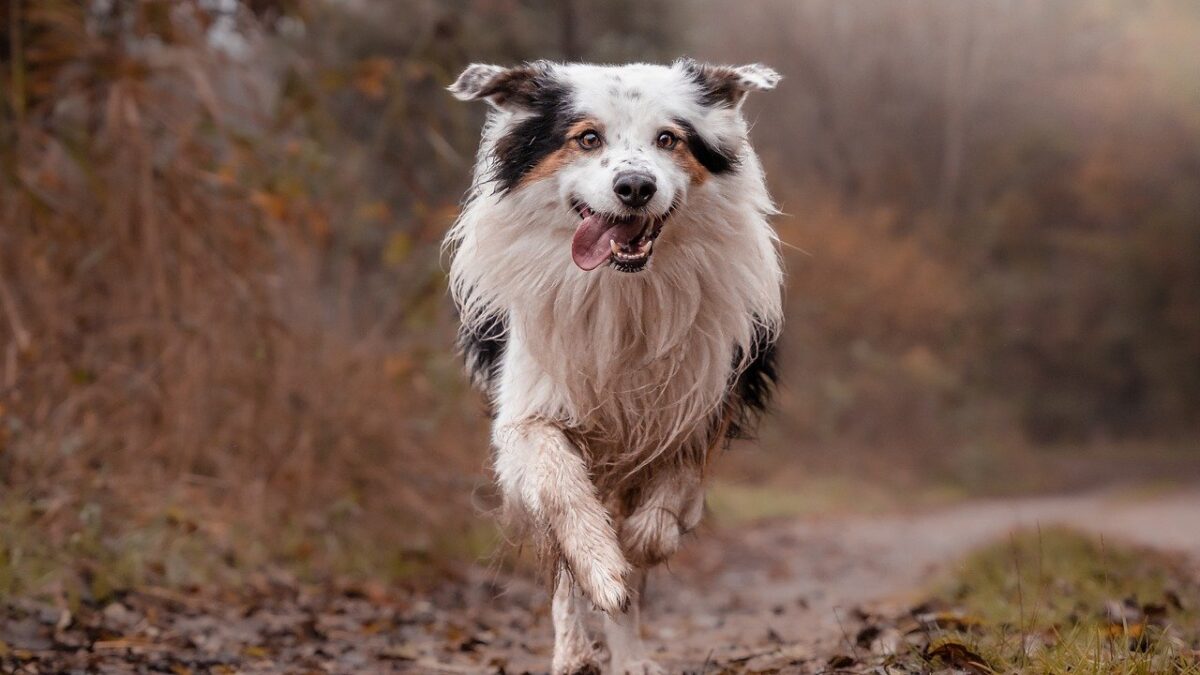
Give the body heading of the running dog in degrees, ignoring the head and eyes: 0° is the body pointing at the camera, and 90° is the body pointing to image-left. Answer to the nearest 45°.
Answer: approximately 0°
